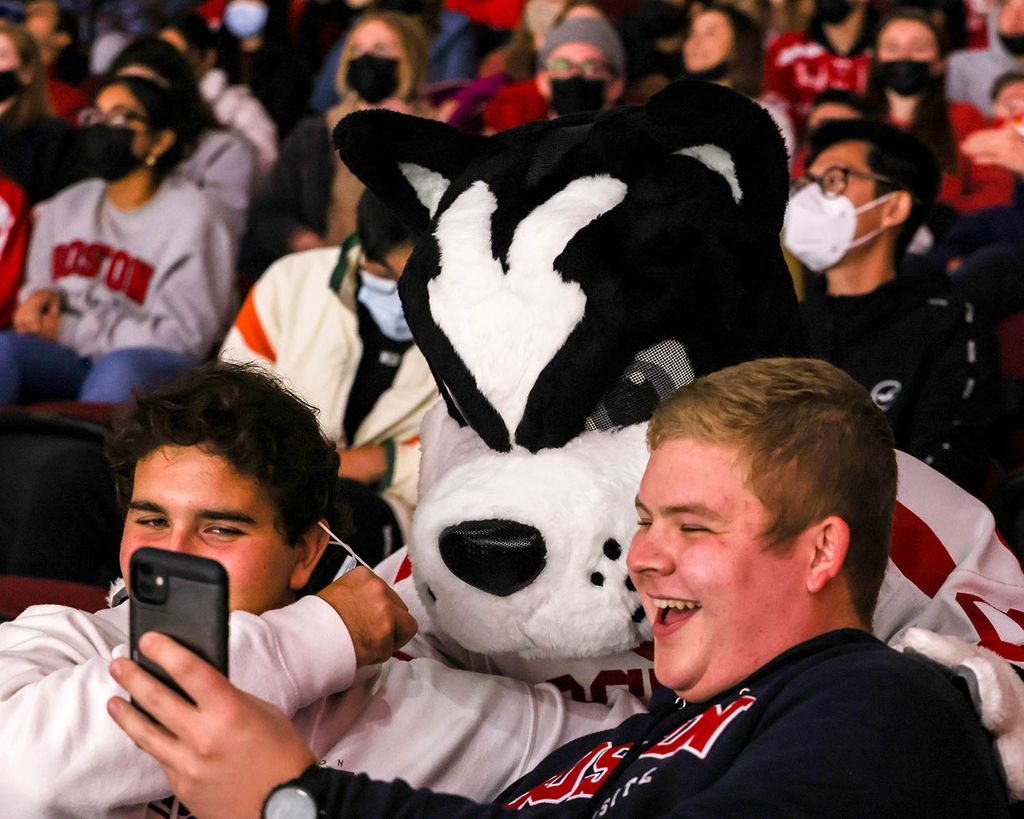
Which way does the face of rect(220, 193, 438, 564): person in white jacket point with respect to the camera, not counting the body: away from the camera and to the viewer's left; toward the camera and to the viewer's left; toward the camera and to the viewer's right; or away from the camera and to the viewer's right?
toward the camera and to the viewer's right

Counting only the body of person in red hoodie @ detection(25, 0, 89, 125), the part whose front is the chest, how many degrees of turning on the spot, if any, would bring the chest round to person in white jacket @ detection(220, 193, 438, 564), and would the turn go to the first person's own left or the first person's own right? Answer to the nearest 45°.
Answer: approximately 45° to the first person's own left

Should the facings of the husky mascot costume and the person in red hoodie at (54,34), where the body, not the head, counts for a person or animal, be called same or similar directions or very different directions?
same or similar directions

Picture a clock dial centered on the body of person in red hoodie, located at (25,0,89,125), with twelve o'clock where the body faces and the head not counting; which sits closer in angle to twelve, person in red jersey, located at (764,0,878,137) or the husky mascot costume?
the husky mascot costume

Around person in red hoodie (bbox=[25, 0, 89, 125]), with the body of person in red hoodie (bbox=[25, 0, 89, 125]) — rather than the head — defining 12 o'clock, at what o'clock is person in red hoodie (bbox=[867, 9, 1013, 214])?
person in red hoodie (bbox=[867, 9, 1013, 214]) is roughly at 9 o'clock from person in red hoodie (bbox=[25, 0, 89, 125]).

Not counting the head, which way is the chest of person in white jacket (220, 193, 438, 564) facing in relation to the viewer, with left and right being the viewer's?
facing the viewer and to the right of the viewer

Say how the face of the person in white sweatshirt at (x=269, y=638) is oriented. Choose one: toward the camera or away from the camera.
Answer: toward the camera

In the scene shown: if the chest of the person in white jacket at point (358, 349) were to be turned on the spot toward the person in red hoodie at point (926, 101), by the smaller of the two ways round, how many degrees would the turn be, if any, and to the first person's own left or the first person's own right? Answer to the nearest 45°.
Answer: approximately 90° to the first person's own left

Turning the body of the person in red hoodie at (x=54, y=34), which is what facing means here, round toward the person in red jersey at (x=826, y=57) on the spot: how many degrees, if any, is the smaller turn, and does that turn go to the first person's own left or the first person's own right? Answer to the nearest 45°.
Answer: approximately 90° to the first person's own left

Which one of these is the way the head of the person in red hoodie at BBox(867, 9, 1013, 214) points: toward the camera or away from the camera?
toward the camera

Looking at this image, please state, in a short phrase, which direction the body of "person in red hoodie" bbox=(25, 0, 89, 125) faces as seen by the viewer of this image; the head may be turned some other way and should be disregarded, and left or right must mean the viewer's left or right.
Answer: facing the viewer and to the left of the viewer

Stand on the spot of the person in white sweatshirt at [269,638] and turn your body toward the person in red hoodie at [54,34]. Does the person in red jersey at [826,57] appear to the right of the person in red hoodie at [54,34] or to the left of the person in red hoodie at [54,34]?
right

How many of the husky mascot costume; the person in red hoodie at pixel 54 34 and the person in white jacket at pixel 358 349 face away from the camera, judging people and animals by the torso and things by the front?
0

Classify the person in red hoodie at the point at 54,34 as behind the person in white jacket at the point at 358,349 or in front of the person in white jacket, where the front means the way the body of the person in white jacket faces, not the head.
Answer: behind
